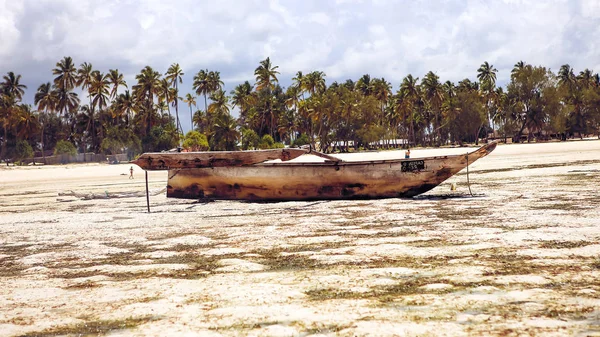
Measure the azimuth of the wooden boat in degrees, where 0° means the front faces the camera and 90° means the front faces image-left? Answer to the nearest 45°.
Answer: approximately 270°
